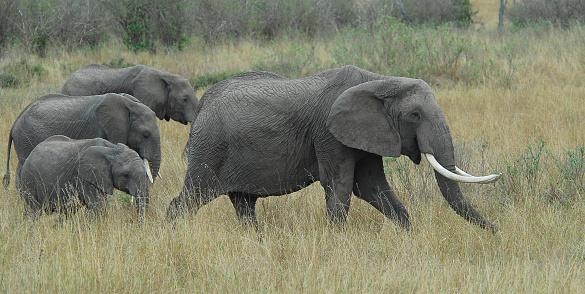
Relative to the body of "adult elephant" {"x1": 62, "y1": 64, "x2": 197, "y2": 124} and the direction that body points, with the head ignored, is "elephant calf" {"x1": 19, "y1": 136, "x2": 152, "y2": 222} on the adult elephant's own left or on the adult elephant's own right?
on the adult elephant's own right

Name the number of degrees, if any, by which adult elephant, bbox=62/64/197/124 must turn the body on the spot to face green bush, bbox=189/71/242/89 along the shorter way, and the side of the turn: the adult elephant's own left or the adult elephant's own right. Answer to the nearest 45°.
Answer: approximately 90° to the adult elephant's own left

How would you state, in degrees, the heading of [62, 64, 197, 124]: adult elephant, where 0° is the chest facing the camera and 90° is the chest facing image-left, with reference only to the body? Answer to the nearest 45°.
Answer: approximately 270°

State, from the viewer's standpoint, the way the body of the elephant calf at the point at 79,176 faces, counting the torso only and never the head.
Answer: to the viewer's right

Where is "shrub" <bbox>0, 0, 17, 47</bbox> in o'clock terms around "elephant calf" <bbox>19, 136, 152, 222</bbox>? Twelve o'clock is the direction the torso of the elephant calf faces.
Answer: The shrub is roughly at 9 o'clock from the elephant calf.

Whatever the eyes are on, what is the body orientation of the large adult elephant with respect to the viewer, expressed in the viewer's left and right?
facing to the right of the viewer

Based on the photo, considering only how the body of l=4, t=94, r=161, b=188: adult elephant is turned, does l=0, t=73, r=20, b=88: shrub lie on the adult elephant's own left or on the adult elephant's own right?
on the adult elephant's own left
